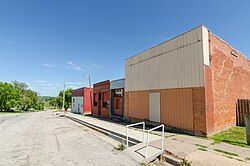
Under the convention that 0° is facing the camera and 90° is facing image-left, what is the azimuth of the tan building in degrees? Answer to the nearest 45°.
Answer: approximately 45°

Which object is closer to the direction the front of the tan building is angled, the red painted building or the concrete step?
the concrete step

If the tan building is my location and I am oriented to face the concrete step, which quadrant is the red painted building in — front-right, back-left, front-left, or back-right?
back-right

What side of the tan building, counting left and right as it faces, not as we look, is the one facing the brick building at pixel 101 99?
right

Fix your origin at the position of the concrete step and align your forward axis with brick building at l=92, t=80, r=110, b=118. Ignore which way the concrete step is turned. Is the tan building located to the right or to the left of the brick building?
right

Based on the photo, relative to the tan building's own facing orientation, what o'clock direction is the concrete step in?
The concrete step is roughly at 11 o'clock from the tan building.
